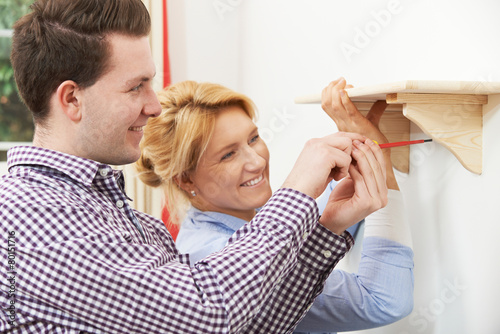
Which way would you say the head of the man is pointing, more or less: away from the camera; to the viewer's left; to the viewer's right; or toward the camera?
to the viewer's right

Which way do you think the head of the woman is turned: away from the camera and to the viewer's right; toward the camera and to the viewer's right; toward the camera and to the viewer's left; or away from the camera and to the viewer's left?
toward the camera and to the viewer's right

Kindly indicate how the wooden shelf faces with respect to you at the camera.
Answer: facing the viewer and to the left of the viewer

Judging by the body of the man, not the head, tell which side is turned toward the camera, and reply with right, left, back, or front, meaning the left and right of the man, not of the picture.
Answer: right

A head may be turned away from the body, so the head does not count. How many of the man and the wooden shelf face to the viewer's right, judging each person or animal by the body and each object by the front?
1
